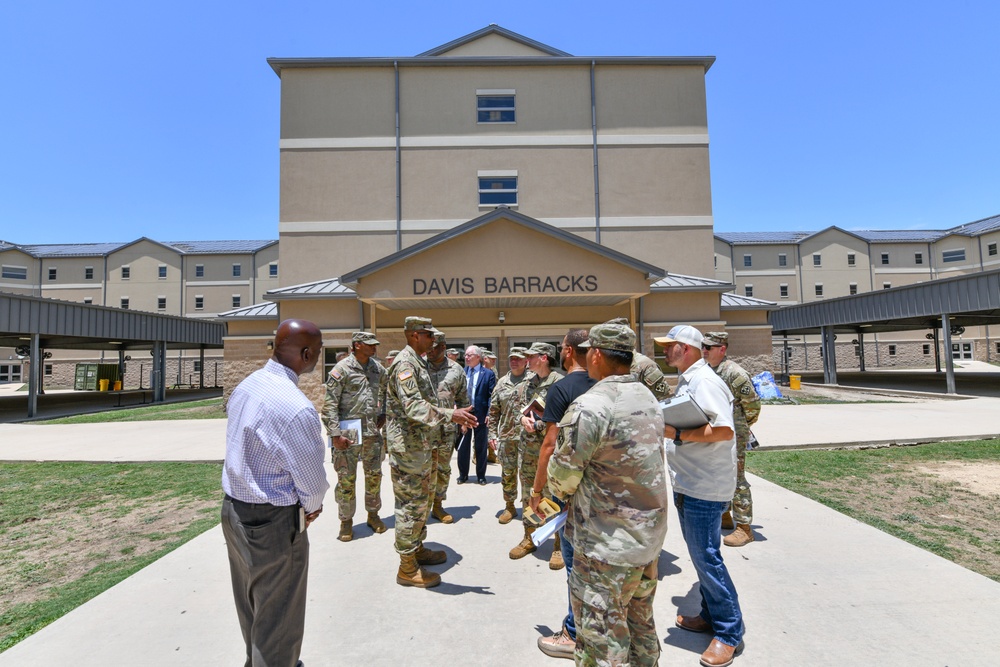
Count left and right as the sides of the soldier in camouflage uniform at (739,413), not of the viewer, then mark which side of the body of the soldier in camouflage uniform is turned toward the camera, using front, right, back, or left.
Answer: left

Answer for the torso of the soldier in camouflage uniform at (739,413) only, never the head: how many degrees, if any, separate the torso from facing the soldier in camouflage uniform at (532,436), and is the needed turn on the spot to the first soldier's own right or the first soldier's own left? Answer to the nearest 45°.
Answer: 0° — they already face them

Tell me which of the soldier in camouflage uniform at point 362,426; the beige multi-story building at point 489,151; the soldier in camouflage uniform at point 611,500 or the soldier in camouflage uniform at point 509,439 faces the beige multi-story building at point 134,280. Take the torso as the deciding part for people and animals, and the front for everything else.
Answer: the soldier in camouflage uniform at point 611,500

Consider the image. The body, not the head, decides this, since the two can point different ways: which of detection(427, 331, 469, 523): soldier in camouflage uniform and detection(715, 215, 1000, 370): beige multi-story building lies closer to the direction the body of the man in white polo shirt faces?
the soldier in camouflage uniform

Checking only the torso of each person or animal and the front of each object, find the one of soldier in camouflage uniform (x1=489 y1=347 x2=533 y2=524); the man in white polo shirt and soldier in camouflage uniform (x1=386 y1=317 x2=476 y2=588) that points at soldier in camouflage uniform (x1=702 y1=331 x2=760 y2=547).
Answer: soldier in camouflage uniform (x1=386 y1=317 x2=476 y2=588)

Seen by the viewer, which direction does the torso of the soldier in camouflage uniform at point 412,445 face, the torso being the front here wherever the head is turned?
to the viewer's right

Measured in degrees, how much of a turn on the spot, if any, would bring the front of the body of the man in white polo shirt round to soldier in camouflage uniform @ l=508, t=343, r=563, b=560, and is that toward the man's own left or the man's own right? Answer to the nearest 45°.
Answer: approximately 45° to the man's own right

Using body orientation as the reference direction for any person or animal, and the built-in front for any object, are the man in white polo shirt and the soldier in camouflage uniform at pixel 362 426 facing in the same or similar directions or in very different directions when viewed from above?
very different directions

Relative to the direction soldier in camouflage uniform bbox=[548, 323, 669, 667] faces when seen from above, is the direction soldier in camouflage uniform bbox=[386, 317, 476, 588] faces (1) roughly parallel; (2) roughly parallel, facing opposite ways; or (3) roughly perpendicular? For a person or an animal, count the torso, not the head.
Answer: roughly perpendicular

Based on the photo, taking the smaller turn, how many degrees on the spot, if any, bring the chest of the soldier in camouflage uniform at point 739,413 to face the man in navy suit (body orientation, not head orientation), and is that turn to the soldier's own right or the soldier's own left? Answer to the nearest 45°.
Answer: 0° — they already face them

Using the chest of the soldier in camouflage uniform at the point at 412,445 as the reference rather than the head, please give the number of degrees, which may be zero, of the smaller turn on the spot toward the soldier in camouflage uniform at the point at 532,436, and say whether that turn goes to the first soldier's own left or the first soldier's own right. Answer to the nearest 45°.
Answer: approximately 45° to the first soldier's own left

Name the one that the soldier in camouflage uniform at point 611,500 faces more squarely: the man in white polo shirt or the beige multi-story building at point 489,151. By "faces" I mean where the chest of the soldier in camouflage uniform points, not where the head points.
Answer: the beige multi-story building

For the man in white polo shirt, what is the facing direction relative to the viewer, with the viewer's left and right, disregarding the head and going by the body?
facing to the left of the viewer

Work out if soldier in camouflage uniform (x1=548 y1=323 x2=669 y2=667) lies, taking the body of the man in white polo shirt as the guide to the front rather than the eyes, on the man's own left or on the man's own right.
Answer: on the man's own left
